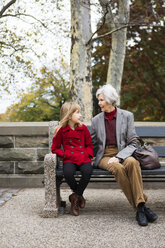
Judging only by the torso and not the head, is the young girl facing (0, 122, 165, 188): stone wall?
no

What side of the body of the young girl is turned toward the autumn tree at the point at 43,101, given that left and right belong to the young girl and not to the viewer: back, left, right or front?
back

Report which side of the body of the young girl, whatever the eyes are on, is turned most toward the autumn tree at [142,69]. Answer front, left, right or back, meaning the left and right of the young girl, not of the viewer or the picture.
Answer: back

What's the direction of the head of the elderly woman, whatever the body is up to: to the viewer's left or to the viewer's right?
to the viewer's left

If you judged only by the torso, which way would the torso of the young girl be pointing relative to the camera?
toward the camera

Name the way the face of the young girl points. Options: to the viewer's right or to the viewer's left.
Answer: to the viewer's right
